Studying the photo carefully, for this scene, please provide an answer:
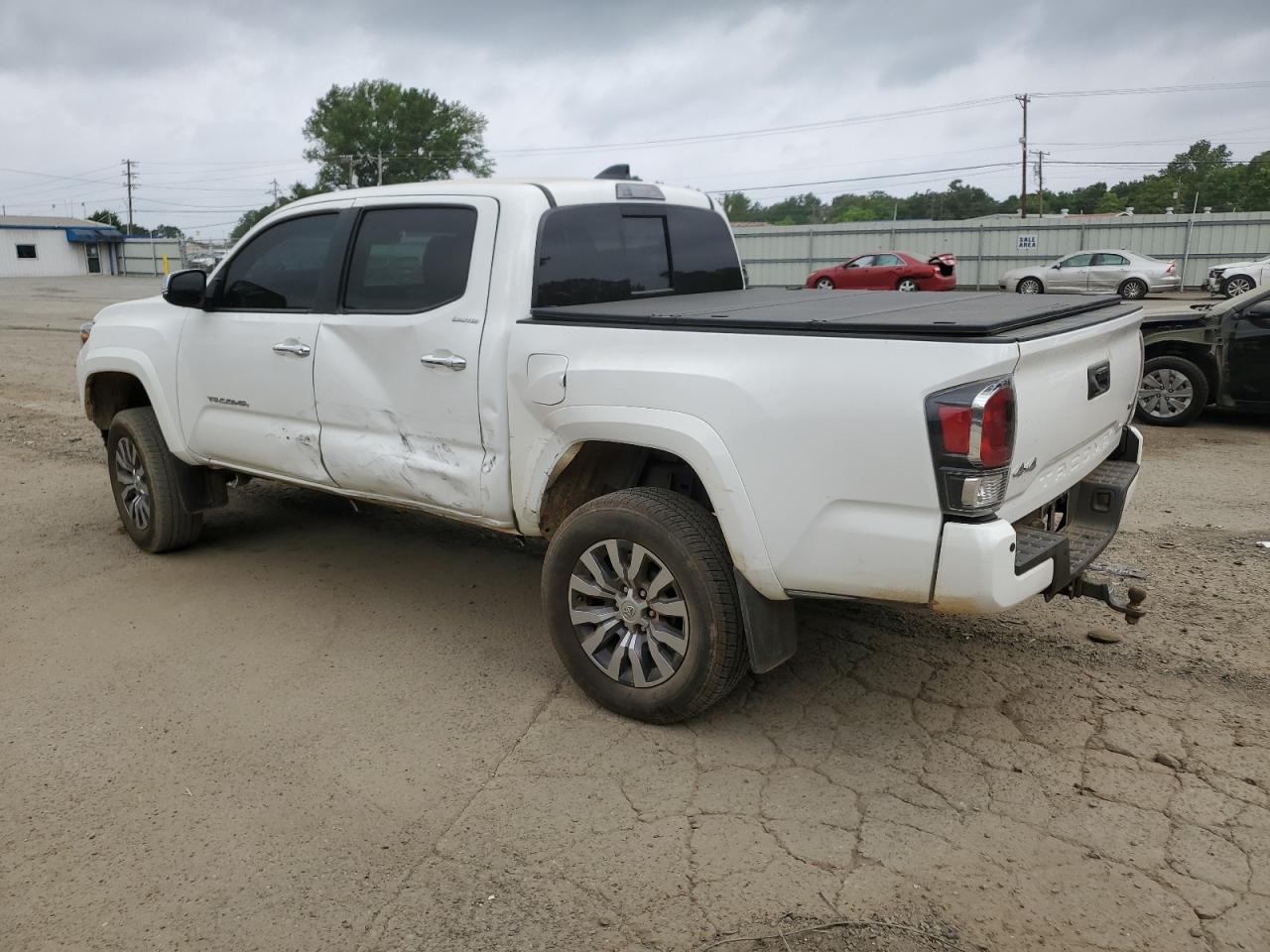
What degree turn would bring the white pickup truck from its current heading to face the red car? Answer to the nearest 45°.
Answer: approximately 45° to its right

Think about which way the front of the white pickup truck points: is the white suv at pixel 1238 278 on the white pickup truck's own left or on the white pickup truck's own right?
on the white pickup truck's own right

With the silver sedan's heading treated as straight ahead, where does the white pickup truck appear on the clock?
The white pickup truck is roughly at 9 o'clock from the silver sedan.

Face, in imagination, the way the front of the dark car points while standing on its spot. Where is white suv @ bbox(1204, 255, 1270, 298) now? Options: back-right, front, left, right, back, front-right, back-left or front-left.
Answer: right

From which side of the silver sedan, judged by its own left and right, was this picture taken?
left

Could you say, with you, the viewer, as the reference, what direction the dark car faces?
facing to the left of the viewer

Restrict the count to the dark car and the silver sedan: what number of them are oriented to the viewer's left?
2

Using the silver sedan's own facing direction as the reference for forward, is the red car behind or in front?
in front

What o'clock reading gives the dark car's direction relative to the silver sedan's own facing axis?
The dark car is roughly at 9 o'clock from the silver sedan.

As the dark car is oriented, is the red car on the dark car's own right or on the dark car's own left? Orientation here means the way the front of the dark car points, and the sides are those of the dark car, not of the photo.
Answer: on the dark car's own right

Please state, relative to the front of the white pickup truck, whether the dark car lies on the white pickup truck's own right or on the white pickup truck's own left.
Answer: on the white pickup truck's own right
